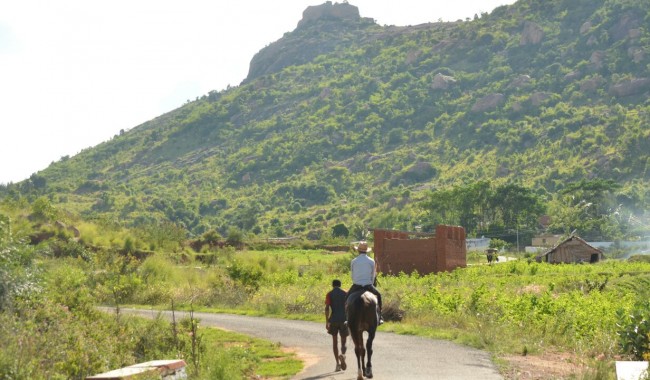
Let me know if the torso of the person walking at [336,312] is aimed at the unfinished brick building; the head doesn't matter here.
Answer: yes

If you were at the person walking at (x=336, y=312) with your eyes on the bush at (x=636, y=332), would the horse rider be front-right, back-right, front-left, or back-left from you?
front-right

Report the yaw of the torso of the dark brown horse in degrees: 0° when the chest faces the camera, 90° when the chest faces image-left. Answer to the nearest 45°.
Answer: approximately 180°

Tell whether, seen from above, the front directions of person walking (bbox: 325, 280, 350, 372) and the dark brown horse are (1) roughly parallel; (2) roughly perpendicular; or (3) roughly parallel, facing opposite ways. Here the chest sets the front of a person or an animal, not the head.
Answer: roughly parallel

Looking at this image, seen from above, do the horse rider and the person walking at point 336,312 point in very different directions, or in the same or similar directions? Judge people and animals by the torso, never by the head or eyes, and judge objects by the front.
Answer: same or similar directions

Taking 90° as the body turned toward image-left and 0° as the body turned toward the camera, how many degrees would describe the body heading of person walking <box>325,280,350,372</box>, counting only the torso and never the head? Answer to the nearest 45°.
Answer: approximately 180°

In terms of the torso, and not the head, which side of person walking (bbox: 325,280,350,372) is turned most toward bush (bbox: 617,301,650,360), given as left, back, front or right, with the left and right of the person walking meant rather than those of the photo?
right

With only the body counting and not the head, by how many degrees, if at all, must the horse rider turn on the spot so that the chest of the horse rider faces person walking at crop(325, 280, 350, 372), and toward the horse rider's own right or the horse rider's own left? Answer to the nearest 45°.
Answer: approximately 45° to the horse rider's own left

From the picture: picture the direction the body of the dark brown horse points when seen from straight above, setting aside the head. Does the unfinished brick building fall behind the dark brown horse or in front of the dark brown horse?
in front

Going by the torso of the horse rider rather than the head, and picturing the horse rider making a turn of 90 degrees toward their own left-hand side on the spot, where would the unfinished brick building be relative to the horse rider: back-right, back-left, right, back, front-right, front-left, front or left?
right

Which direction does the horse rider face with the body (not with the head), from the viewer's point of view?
away from the camera

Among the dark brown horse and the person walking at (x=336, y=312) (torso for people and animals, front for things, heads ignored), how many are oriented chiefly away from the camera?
2

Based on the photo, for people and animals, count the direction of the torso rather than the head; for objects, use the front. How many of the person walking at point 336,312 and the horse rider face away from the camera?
2
